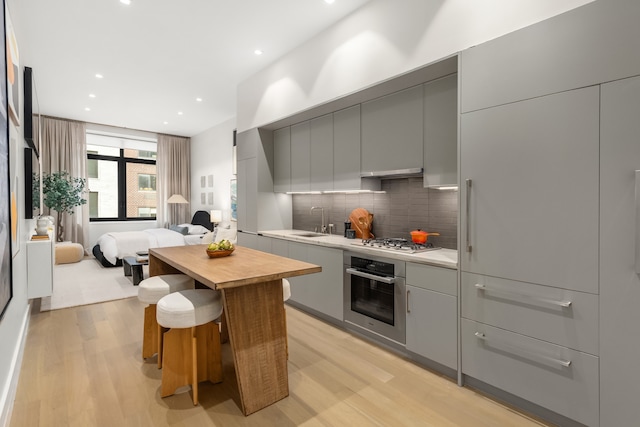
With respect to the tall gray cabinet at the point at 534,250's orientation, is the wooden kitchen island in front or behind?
in front

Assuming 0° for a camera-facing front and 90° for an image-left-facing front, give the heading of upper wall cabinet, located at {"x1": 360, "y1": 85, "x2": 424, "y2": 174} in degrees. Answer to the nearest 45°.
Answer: approximately 45°

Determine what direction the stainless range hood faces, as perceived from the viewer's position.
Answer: facing the viewer and to the left of the viewer

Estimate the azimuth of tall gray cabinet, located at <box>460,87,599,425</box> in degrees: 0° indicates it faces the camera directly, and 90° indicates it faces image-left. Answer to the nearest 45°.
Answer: approximately 45°

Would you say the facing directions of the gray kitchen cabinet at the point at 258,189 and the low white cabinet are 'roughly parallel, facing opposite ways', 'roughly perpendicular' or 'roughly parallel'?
roughly parallel, facing opposite ways

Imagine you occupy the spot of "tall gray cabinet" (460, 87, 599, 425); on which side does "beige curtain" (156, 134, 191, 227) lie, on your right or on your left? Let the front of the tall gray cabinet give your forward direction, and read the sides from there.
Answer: on your right

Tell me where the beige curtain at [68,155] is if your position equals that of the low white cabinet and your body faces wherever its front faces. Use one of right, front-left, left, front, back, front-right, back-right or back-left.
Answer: left

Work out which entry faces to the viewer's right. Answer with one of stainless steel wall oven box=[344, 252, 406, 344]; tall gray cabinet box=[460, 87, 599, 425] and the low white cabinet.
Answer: the low white cabinet

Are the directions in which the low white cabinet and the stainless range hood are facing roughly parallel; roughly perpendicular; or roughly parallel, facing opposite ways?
roughly parallel, facing opposite ways

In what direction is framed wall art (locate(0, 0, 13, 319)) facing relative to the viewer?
to the viewer's right

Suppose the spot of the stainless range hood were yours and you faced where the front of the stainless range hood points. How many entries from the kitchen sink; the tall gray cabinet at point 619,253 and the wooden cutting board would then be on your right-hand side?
2

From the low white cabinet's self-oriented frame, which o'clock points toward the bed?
The bed is roughly at 10 o'clock from the low white cabinet.

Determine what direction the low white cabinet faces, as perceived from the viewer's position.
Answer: facing to the right of the viewer

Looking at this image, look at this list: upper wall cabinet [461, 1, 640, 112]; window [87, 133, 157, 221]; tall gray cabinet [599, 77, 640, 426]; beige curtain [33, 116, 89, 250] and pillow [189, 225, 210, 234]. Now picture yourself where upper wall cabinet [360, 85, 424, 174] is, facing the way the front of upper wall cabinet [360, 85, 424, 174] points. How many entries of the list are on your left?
2
